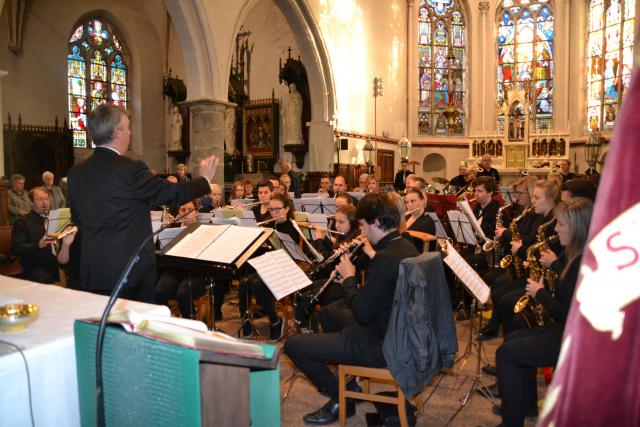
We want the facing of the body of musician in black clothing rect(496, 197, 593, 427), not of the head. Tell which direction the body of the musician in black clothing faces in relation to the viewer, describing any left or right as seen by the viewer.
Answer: facing to the left of the viewer

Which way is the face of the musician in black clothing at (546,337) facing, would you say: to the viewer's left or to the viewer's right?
to the viewer's left

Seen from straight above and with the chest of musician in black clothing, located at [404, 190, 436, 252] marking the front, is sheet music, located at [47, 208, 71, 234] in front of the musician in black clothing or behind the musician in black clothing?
in front

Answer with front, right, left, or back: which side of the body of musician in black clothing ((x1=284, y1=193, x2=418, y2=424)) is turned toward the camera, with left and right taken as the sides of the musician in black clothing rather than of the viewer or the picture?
left

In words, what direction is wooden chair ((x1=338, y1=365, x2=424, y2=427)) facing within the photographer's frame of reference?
facing to the left of the viewer

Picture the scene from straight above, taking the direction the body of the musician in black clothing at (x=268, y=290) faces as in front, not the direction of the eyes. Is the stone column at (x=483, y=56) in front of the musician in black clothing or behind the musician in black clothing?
behind

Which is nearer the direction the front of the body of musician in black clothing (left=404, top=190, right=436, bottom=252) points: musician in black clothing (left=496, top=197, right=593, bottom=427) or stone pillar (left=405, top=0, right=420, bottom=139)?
the musician in black clothing

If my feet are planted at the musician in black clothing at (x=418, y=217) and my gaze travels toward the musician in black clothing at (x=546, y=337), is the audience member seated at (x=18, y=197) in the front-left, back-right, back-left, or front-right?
back-right
